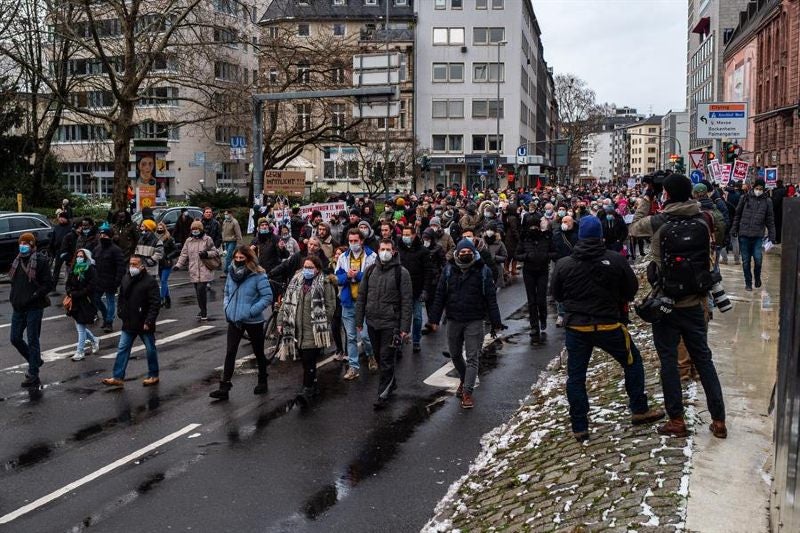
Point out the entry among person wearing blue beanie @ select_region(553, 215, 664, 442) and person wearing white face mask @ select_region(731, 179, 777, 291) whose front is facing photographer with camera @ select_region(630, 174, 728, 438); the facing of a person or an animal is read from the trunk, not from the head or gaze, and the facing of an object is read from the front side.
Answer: person wearing white face mask @ select_region(731, 179, 777, 291)

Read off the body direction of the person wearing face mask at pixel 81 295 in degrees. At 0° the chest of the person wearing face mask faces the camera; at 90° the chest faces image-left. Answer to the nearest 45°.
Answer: approximately 45°

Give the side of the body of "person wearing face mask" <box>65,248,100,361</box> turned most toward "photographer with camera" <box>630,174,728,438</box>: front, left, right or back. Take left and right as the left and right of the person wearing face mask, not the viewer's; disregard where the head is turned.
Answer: left

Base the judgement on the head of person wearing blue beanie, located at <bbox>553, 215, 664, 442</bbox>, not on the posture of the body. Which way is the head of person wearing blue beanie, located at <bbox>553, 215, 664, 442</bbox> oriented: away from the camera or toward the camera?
away from the camera

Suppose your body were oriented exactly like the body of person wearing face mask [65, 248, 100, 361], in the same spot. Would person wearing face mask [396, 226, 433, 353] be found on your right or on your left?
on your left

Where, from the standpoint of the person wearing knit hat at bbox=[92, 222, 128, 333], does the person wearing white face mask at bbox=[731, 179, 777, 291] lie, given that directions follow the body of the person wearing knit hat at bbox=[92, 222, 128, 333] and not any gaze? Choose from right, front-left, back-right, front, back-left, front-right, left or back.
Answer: back-left

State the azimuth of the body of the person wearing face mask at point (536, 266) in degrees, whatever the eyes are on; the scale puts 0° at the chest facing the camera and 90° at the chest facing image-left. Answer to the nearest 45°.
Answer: approximately 0°

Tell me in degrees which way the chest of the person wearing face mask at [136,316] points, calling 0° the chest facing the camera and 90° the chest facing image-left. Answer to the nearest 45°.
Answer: approximately 45°

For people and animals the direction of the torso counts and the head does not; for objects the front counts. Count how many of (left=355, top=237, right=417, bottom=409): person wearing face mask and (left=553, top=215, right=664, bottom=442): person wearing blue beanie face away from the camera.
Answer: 1

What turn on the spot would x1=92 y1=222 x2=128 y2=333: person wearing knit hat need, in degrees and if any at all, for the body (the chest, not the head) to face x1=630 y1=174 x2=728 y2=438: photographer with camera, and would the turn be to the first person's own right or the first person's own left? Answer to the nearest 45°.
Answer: approximately 90° to the first person's own left
